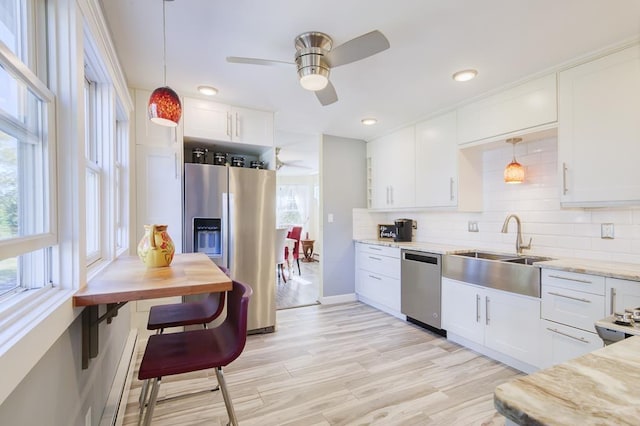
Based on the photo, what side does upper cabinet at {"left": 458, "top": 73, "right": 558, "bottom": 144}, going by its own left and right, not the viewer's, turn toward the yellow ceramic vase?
front

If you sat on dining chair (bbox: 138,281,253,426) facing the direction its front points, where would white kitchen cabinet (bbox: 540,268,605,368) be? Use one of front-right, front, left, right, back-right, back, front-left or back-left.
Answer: back

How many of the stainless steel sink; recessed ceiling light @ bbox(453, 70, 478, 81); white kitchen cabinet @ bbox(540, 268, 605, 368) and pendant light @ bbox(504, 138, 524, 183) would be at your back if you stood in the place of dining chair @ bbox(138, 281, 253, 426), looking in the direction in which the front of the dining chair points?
4

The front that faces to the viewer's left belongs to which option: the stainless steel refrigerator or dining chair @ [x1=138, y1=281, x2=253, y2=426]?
the dining chair

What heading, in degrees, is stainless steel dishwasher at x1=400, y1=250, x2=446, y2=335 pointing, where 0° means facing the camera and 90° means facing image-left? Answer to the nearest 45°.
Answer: approximately 45°

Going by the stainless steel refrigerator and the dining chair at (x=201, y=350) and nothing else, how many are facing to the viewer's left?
1

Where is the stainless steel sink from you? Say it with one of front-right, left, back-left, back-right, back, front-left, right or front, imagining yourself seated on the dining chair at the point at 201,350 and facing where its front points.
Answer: back

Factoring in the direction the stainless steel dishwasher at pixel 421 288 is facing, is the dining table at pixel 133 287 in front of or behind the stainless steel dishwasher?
in front

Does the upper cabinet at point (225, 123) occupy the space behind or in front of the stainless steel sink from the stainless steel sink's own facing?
in front

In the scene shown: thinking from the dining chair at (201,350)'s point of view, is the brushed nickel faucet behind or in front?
behind

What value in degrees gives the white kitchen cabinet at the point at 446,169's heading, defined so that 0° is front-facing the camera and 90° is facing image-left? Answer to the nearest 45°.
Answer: approximately 45°

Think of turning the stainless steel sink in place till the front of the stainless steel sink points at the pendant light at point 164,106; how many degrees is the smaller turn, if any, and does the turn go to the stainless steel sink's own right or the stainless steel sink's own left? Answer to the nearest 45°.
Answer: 0° — it already faces it
